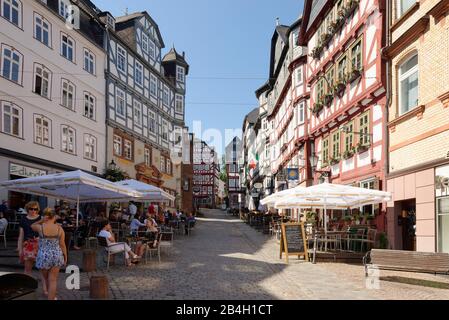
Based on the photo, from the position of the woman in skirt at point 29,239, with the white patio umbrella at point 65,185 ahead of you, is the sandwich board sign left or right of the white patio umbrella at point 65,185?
right

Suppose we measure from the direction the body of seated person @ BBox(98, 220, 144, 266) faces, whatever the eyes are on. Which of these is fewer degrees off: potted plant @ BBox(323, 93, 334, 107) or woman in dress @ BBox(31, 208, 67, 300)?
the potted plant

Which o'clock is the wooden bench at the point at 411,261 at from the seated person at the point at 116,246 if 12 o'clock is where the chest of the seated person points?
The wooden bench is roughly at 1 o'clock from the seated person.

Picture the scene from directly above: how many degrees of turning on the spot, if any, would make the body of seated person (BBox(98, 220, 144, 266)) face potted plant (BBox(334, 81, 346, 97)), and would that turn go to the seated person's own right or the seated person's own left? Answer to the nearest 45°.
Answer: approximately 45° to the seated person's own left

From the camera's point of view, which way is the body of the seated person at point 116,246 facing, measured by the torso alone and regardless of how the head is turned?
to the viewer's right
